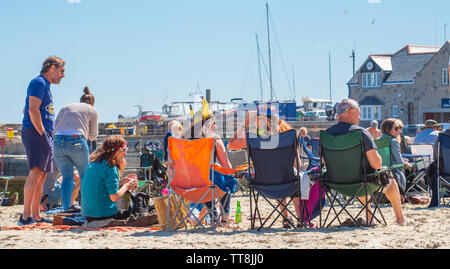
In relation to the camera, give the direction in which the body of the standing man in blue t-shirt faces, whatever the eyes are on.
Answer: to the viewer's right

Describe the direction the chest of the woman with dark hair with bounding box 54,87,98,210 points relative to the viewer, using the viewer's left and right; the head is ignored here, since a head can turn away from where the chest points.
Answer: facing away from the viewer and to the right of the viewer

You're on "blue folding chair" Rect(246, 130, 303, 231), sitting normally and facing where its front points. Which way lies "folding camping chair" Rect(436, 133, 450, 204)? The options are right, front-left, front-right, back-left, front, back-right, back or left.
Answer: front-right

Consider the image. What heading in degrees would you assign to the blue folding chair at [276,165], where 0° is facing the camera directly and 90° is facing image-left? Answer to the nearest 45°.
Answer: approximately 180°

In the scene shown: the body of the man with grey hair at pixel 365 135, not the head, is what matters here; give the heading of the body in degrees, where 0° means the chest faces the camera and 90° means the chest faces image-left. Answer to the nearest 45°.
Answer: approximately 225°

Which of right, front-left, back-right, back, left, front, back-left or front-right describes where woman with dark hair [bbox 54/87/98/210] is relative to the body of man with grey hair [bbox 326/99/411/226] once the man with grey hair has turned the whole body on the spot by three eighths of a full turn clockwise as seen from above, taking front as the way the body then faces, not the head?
right

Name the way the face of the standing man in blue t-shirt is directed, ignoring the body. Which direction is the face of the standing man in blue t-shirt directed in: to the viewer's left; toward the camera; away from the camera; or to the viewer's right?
to the viewer's right

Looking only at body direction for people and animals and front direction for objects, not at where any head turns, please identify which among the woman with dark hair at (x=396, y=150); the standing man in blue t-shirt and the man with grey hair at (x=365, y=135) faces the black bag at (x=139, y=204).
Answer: the standing man in blue t-shirt

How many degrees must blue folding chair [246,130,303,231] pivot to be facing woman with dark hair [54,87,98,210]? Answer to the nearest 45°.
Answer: approximately 90° to its left

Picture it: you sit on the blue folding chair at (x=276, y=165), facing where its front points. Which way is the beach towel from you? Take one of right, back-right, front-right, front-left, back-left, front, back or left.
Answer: left

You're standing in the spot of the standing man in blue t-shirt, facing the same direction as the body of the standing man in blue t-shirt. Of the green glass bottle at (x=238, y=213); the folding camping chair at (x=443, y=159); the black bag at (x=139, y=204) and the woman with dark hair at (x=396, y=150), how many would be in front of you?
4
